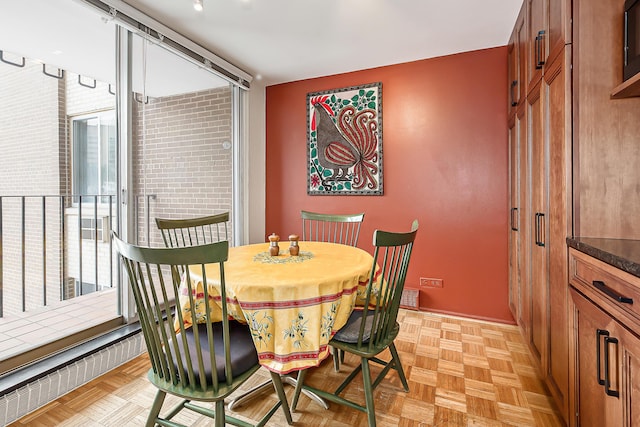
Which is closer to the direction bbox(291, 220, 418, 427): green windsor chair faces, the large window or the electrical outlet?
the large window

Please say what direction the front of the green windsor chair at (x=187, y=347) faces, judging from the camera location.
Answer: facing away from the viewer and to the right of the viewer

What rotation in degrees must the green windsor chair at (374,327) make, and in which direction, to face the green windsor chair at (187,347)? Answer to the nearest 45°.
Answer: approximately 90° to its left

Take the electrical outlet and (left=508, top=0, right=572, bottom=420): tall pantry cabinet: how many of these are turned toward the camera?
1

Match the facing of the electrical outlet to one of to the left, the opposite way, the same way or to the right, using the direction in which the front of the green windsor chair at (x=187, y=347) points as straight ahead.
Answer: the opposite way

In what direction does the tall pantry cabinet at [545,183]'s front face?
to the viewer's left
